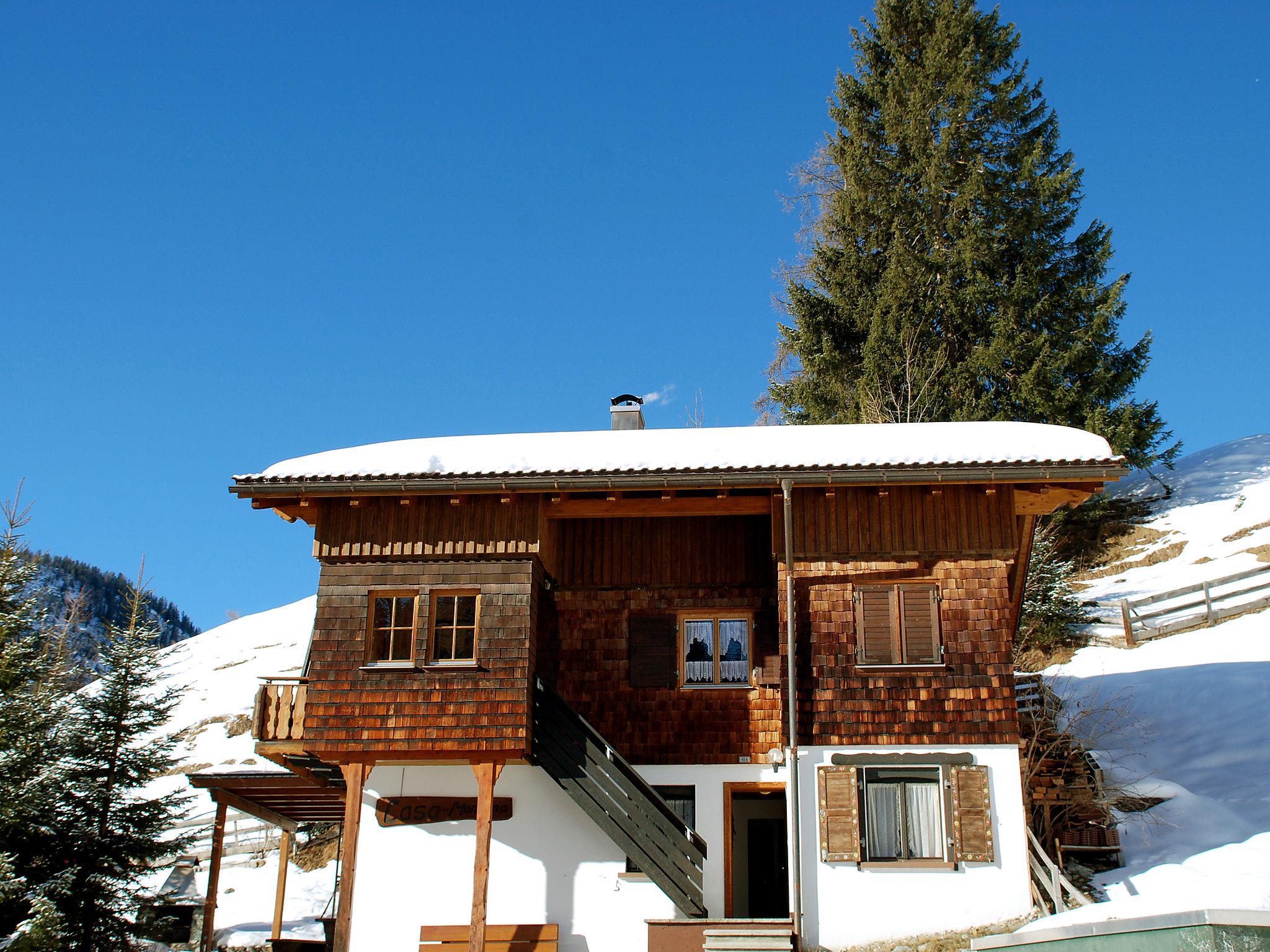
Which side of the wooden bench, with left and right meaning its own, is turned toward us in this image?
front

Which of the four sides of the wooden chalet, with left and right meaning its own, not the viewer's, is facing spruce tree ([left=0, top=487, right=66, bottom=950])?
right

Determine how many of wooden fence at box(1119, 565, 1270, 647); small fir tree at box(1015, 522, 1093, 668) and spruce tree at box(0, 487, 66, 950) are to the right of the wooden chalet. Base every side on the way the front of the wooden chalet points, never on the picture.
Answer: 1

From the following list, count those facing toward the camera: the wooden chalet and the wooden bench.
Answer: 2

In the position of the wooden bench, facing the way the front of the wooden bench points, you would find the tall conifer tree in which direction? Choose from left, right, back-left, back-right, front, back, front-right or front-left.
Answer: back-left

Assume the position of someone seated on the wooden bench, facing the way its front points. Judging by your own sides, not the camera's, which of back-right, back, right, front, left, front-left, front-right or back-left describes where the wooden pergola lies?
back-right

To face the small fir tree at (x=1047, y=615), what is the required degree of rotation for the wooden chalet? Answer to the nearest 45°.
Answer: approximately 135° to its left

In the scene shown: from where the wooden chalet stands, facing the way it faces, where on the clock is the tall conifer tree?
The tall conifer tree is roughly at 7 o'clock from the wooden chalet.

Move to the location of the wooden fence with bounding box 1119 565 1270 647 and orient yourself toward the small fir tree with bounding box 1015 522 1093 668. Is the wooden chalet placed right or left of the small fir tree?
left

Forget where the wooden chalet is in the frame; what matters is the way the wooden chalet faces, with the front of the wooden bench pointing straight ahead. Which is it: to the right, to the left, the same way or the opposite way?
the same way

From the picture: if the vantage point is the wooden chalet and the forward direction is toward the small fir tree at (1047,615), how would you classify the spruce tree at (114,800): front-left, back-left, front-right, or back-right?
back-left

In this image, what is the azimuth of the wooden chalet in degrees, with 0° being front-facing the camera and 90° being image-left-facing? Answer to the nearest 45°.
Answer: approximately 0°

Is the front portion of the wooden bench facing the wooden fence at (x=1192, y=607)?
no

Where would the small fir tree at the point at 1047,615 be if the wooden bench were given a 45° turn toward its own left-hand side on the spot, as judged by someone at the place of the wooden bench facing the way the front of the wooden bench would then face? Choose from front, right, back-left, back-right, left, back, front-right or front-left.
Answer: left
